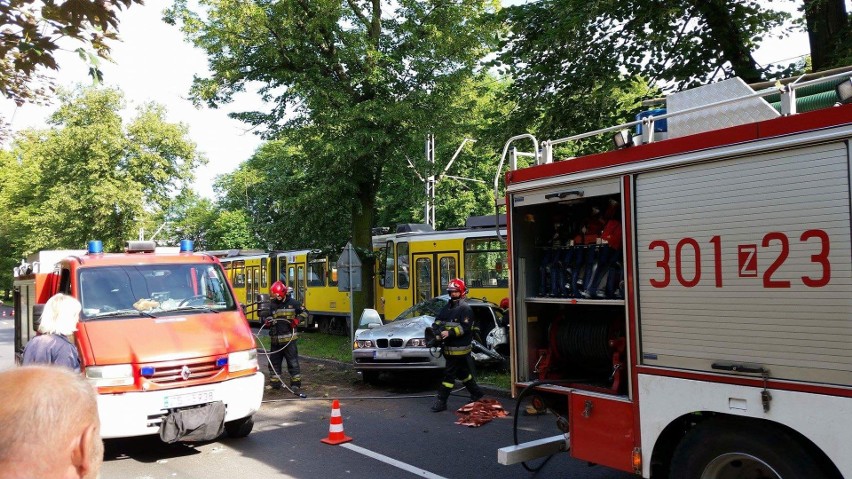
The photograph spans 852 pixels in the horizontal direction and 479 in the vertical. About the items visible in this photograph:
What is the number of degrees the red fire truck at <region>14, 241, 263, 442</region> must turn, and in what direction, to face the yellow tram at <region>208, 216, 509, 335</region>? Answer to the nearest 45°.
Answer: approximately 90° to its left

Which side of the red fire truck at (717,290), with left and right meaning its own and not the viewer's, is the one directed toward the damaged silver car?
back

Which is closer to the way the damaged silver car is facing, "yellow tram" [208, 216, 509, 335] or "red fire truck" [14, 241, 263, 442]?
the red fire truck

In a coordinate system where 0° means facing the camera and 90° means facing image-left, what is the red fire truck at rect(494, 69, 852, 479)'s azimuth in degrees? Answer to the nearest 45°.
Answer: approximately 315°

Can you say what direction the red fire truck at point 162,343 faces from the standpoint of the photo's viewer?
facing the viewer and to the right of the viewer

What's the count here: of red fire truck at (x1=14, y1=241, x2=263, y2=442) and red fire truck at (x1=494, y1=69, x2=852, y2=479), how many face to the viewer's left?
0

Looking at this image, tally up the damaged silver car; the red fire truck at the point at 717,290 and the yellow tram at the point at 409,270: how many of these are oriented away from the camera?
0

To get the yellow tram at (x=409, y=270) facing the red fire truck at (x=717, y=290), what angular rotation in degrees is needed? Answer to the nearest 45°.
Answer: approximately 45° to its right

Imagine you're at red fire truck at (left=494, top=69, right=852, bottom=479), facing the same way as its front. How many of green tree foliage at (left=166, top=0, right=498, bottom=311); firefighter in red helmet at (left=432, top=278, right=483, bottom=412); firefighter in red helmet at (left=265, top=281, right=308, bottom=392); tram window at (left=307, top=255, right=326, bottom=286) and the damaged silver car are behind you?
5

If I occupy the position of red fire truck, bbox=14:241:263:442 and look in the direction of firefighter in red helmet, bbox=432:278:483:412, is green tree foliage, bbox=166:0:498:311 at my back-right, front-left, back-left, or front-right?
front-left

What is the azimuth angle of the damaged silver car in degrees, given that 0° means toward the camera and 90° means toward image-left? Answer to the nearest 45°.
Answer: approximately 45°
